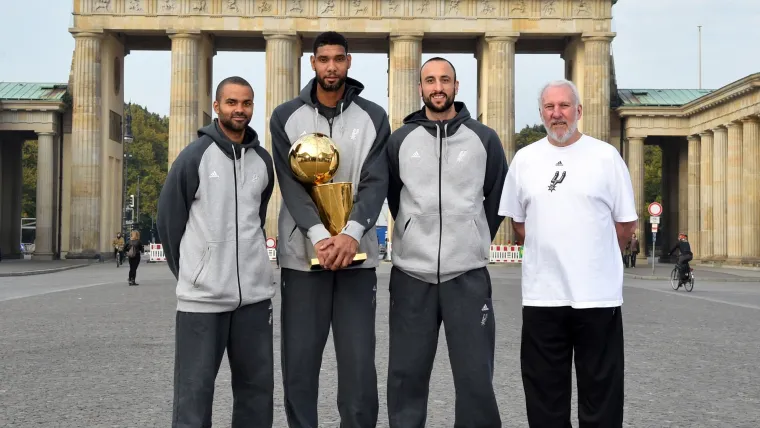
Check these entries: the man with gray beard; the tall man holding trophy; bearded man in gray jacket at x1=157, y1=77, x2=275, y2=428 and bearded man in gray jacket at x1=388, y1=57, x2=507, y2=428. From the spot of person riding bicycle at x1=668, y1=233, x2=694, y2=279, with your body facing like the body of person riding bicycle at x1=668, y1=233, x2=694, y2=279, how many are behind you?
4

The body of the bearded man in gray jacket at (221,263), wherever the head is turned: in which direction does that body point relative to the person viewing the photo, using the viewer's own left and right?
facing the viewer and to the right of the viewer

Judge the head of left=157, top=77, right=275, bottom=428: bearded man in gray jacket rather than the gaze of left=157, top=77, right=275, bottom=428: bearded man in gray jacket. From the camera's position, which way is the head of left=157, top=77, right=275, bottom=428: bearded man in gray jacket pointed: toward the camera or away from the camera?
toward the camera

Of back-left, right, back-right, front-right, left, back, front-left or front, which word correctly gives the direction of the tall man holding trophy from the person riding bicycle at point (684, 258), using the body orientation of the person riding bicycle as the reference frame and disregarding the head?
back-left

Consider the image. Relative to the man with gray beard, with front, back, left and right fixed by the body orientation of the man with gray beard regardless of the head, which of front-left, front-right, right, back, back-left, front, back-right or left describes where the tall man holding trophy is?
right

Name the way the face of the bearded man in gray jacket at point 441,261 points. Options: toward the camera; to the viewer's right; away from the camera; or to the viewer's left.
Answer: toward the camera

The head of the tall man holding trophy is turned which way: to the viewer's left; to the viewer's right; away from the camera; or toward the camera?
toward the camera

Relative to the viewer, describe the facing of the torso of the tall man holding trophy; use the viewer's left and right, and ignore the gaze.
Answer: facing the viewer

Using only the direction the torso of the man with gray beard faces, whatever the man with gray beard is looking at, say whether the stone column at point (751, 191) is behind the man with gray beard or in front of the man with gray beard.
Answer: behind

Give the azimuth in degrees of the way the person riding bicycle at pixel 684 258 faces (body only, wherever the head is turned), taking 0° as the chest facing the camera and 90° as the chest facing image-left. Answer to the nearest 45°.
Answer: approximately 135°

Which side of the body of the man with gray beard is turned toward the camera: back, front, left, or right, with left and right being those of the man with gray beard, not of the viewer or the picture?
front

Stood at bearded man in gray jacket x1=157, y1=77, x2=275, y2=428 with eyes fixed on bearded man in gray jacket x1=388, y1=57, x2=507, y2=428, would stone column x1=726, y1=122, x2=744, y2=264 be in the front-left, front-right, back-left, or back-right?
front-left

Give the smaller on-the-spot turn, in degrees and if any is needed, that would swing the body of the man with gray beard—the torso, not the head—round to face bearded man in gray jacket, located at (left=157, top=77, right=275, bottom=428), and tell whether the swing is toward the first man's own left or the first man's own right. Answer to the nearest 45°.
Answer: approximately 90° to the first man's own right

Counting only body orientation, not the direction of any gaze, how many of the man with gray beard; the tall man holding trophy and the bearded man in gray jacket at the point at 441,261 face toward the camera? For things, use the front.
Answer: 3

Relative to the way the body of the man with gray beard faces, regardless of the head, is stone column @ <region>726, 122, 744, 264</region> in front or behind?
behind

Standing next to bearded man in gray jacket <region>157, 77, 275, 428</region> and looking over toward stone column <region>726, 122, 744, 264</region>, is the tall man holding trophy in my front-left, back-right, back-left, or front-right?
front-right
